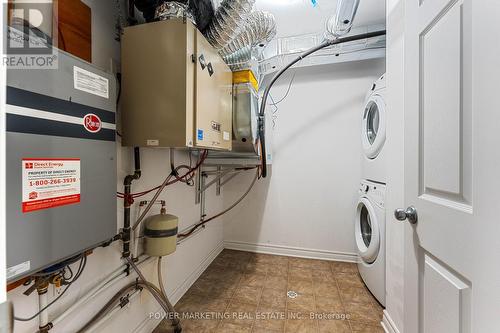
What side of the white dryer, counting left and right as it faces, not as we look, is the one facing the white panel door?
left

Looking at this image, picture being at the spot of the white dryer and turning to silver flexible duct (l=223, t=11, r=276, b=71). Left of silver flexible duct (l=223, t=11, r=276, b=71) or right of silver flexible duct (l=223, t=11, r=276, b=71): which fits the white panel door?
left

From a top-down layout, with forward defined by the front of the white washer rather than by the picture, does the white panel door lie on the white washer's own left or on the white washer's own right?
on the white washer's own left

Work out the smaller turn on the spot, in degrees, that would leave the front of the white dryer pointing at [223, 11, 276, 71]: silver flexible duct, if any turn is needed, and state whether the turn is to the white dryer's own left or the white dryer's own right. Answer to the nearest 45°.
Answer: approximately 45° to the white dryer's own left

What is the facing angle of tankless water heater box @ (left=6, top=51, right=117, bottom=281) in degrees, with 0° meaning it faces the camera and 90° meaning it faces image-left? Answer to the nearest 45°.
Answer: approximately 315°

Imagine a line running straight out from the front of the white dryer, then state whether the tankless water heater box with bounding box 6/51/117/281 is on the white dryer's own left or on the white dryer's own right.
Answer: on the white dryer's own left

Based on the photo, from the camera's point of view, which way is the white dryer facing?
to the viewer's left

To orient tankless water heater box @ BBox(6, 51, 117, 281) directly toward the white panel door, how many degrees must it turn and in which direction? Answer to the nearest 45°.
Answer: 0° — it already faces it

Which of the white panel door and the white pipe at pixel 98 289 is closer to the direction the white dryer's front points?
the white pipe

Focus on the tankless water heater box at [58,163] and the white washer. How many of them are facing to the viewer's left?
1

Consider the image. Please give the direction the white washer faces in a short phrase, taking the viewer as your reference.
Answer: facing to the left of the viewer
